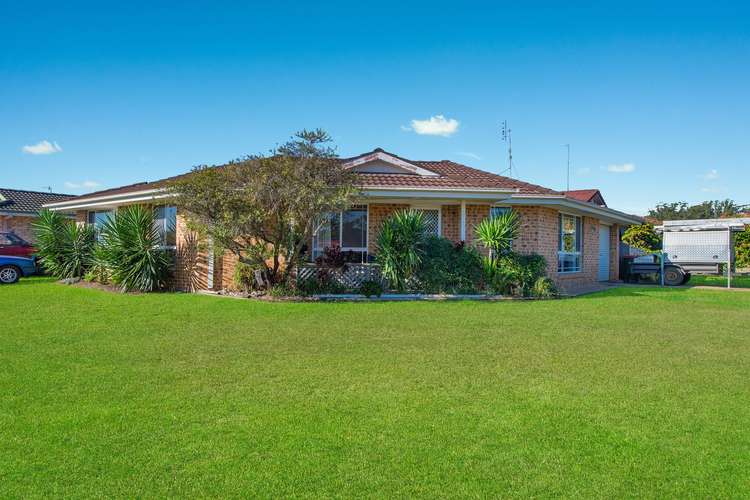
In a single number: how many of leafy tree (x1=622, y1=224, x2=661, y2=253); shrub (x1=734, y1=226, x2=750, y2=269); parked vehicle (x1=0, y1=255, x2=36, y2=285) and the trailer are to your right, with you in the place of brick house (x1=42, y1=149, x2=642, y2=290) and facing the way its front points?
1

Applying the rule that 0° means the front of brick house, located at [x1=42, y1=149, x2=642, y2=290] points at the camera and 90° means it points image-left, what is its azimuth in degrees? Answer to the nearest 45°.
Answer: approximately 0°

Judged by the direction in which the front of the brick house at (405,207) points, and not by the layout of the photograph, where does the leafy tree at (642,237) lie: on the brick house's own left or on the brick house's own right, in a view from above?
on the brick house's own left

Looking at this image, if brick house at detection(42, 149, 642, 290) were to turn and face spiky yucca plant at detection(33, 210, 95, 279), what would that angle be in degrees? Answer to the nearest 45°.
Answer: approximately 90° to its right

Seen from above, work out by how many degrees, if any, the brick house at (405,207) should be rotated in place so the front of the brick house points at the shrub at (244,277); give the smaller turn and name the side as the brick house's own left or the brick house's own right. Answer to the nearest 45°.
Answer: approximately 90° to the brick house's own right

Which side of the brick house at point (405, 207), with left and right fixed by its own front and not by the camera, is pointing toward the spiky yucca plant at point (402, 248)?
front

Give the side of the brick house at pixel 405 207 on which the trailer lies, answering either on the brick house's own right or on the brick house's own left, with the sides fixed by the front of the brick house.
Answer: on the brick house's own left

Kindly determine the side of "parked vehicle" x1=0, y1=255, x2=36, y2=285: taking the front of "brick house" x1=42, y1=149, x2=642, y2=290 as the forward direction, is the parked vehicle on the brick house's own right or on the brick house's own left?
on the brick house's own right

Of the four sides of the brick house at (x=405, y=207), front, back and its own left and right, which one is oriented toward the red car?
right

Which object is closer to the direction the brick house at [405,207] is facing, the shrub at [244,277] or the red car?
the shrub

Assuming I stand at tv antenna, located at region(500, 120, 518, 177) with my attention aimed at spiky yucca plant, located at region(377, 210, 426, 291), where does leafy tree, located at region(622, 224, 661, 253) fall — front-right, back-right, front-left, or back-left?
back-left

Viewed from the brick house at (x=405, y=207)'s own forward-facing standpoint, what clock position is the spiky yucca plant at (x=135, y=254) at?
The spiky yucca plant is roughly at 3 o'clock from the brick house.

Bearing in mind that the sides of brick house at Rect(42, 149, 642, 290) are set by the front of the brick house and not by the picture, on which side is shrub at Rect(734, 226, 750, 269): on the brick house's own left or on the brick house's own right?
on the brick house's own left
